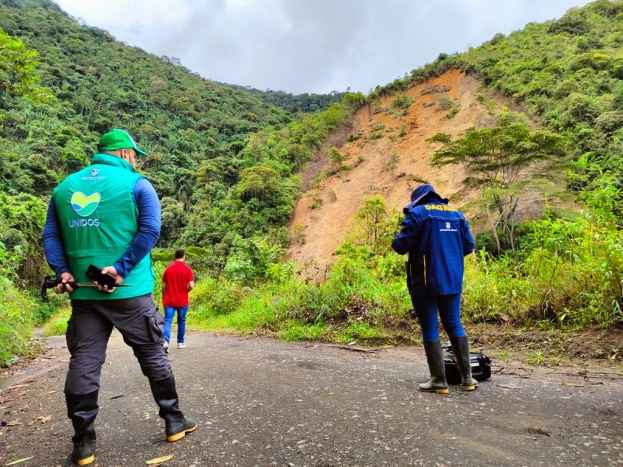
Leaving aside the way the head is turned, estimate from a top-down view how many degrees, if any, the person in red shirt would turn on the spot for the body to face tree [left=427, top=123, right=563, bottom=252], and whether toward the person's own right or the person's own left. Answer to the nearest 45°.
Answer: approximately 45° to the person's own right

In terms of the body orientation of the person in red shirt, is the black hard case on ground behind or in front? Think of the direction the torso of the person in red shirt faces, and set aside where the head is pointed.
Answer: behind

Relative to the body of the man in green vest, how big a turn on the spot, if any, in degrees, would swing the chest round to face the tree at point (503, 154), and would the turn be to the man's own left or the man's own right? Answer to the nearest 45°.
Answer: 0° — they already face it

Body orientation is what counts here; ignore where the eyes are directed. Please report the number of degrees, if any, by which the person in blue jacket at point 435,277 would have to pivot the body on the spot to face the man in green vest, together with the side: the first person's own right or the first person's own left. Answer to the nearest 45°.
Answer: approximately 90° to the first person's own left

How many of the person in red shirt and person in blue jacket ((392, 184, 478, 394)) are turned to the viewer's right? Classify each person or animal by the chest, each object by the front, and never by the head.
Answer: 0

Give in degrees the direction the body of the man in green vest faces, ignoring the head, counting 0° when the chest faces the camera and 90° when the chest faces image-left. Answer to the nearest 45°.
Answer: approximately 225°

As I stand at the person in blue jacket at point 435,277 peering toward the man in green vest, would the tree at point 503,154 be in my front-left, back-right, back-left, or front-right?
back-right

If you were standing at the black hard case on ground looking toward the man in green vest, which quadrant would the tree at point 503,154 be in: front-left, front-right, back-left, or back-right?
back-right

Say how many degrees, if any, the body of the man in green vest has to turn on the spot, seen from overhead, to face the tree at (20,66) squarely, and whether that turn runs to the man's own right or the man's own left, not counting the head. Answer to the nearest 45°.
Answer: approximately 45° to the man's own left

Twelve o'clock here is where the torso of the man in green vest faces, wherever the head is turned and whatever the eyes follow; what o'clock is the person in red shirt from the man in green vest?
The person in red shirt is roughly at 11 o'clock from the man in green vest.

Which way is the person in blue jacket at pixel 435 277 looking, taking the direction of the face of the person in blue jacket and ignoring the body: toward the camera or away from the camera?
away from the camera

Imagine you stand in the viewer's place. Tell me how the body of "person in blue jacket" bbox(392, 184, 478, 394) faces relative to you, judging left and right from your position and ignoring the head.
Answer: facing away from the viewer and to the left of the viewer

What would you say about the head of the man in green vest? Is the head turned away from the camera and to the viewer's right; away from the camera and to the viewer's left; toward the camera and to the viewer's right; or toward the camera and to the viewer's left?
away from the camera and to the viewer's right

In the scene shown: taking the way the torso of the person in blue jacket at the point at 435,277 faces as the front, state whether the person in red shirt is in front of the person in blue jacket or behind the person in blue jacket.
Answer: in front

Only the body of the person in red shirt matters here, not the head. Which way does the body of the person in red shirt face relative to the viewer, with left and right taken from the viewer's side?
facing away from the viewer

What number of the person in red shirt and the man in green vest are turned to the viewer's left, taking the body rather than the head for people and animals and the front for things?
0

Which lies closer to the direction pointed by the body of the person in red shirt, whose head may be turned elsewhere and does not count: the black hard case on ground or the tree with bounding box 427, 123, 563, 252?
the tree
